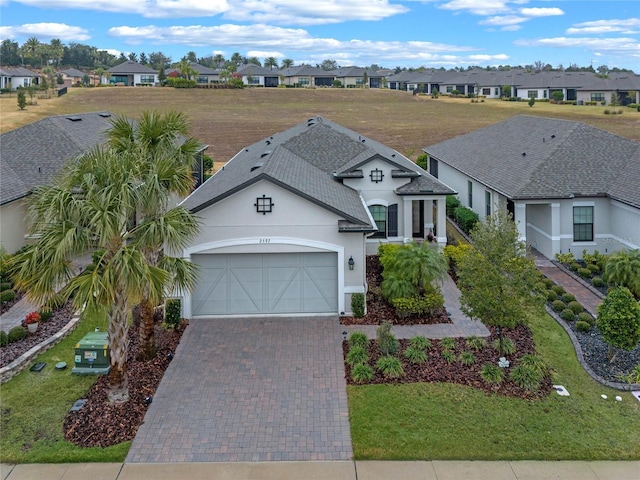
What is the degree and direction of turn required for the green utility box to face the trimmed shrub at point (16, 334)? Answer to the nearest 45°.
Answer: approximately 135° to its right

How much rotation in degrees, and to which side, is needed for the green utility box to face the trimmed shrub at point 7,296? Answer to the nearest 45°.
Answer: approximately 180°

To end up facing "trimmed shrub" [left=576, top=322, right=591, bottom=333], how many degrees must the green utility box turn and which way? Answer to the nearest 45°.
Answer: approximately 90° to its left

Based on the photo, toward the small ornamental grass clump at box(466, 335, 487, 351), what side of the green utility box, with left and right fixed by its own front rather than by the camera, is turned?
left

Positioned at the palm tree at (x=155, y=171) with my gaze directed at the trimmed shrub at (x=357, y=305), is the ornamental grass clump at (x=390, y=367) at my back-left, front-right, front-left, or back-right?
front-right

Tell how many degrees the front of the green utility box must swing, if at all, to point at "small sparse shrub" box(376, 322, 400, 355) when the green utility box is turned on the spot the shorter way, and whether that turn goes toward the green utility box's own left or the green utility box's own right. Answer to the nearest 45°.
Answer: approximately 90° to the green utility box's own left

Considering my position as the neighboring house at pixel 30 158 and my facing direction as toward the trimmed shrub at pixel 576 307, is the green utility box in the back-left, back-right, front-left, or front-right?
front-right

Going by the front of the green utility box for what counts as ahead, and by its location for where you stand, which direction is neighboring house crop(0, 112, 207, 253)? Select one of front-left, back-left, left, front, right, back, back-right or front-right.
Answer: back

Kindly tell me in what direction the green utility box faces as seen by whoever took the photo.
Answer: facing the viewer
